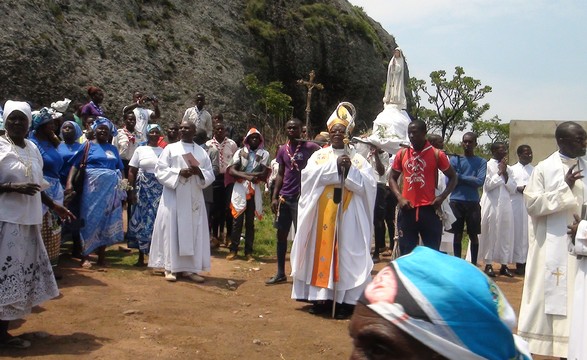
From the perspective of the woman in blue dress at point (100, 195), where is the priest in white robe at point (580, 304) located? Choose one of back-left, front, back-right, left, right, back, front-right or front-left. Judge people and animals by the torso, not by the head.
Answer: front-left

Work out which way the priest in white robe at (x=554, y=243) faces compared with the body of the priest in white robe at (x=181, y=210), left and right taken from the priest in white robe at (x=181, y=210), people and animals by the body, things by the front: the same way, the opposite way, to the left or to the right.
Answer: the same way

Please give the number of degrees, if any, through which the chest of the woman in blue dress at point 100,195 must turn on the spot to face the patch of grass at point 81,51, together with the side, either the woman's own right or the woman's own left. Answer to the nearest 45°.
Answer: approximately 180°

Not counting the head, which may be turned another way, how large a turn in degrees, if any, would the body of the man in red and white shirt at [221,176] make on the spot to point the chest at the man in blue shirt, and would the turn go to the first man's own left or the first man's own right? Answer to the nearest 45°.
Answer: approximately 45° to the first man's own left

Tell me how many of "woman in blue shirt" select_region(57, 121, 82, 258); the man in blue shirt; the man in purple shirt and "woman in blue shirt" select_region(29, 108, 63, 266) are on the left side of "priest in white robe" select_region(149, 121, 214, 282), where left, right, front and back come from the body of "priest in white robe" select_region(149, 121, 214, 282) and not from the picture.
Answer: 2

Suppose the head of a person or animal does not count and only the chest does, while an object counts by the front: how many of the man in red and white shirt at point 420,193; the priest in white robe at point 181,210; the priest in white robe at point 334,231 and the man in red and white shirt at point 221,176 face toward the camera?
4

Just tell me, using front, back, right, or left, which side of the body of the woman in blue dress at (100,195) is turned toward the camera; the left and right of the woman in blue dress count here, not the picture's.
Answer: front

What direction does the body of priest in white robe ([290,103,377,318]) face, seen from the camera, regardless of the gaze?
toward the camera

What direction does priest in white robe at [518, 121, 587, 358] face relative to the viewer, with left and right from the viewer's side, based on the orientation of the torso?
facing the viewer and to the right of the viewer

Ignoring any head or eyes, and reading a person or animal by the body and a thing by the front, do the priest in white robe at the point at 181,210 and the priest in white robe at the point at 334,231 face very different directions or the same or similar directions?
same or similar directions

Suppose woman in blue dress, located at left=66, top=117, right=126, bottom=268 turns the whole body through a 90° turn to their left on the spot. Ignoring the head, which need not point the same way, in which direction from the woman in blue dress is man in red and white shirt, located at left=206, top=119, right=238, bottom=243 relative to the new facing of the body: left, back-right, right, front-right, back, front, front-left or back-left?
front-left

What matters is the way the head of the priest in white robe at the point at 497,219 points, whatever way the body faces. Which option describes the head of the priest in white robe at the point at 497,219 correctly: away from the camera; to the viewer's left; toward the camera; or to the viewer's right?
toward the camera

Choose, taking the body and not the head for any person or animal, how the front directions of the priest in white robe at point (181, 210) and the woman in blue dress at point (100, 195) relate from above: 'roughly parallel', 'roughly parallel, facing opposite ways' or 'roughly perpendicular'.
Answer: roughly parallel

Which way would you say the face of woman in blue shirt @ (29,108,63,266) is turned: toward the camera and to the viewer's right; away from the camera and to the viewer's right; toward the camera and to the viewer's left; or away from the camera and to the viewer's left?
toward the camera and to the viewer's right

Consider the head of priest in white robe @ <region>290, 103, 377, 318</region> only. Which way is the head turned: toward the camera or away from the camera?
toward the camera
